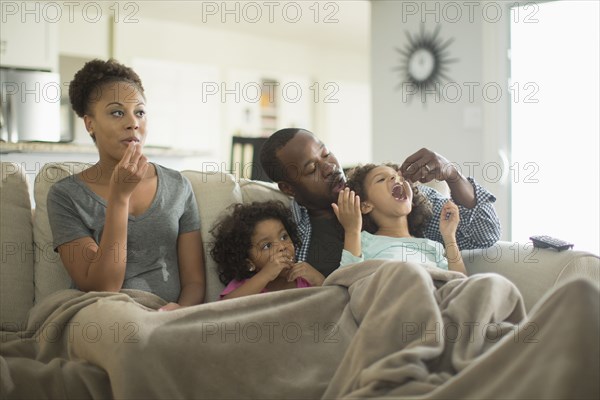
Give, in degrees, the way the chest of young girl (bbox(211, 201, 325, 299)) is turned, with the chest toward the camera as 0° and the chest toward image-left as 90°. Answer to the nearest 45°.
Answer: approximately 315°

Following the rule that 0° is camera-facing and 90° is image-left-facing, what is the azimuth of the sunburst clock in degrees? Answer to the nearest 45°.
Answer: approximately 45°

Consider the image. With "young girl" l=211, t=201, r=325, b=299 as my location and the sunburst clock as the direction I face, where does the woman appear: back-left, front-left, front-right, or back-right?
back-left

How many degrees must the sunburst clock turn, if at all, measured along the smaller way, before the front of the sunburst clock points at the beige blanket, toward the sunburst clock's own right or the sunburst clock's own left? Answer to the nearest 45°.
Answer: approximately 45° to the sunburst clock's own left

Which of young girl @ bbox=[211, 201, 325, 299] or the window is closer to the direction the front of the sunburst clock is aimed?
the young girl
